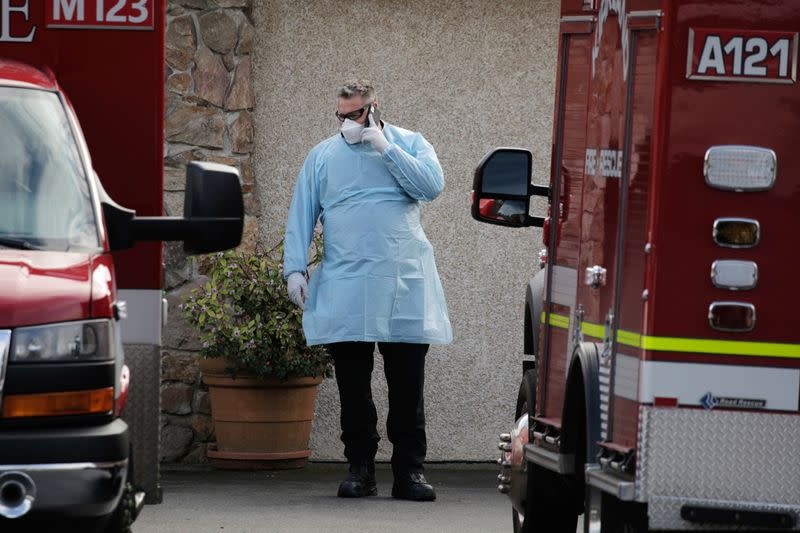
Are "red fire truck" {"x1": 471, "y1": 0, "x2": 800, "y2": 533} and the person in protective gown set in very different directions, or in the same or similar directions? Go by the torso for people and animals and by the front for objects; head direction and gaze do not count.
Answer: very different directions

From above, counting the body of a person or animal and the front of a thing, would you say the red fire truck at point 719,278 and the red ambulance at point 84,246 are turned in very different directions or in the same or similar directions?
very different directions

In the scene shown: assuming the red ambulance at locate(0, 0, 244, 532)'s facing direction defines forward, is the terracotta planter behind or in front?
behind

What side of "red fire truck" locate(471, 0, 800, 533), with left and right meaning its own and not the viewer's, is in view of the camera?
back

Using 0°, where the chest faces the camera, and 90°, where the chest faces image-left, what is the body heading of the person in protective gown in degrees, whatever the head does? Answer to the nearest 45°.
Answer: approximately 0°

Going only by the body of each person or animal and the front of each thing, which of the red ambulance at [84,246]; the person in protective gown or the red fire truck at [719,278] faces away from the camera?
the red fire truck at [719,278]

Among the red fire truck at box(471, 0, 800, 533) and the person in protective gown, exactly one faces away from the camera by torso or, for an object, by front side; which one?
the red fire truck
